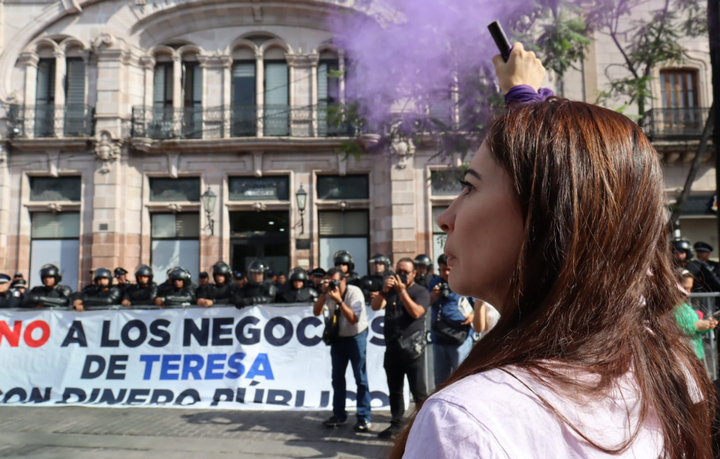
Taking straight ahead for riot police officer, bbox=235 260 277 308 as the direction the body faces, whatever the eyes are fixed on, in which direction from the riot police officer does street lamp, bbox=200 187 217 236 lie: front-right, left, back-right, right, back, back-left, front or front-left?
back

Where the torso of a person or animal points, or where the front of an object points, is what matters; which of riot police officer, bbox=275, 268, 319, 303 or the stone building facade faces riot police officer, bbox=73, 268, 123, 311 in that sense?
the stone building facade

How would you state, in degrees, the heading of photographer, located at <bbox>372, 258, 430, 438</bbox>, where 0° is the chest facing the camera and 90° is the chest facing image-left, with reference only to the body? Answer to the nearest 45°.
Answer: approximately 45°

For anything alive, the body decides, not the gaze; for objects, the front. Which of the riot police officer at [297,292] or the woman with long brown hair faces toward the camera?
the riot police officer

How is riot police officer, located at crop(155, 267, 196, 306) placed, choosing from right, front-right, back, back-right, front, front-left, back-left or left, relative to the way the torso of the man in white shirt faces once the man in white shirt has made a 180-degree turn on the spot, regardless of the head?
left

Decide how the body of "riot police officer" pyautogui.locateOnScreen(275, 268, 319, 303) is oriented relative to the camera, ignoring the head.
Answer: toward the camera

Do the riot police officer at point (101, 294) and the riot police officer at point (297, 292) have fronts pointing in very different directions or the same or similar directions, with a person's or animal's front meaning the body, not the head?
same or similar directions

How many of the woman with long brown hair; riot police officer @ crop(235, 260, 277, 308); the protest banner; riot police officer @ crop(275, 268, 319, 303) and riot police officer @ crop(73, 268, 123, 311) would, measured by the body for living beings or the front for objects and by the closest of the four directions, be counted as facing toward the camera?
4

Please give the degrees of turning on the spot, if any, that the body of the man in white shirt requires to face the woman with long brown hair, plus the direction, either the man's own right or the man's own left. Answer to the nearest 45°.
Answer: approximately 45° to the man's own left

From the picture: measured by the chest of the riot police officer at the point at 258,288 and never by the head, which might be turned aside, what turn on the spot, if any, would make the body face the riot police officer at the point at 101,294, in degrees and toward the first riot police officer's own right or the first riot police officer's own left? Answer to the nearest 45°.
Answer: approximately 135° to the first riot police officer's own right

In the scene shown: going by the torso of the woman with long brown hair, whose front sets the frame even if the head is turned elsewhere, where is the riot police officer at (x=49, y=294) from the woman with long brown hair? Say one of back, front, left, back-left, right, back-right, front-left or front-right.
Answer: front

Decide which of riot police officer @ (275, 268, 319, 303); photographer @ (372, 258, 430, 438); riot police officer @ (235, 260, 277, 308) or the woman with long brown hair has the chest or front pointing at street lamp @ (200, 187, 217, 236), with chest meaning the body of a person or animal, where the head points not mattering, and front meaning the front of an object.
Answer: the woman with long brown hair

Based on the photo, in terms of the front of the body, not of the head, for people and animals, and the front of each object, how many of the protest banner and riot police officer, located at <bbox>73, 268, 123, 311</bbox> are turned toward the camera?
2

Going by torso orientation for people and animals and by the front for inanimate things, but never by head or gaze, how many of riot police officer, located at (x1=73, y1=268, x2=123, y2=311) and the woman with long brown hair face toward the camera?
1

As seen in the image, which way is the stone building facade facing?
toward the camera

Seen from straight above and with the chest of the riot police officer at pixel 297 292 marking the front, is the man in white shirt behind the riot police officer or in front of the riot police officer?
in front

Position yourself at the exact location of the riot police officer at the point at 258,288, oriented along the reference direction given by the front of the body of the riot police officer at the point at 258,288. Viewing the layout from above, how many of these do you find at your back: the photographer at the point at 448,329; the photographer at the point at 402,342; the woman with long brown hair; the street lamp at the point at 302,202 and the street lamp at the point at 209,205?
2

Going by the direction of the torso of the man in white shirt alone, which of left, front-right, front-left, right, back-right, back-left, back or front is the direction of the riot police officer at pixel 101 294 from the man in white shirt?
right
